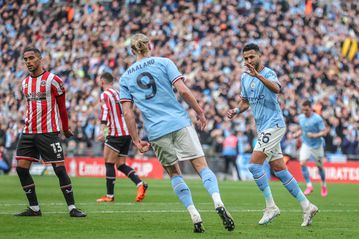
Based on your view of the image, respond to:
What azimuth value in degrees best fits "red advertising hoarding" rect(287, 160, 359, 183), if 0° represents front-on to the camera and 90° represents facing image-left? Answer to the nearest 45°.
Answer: approximately 0°

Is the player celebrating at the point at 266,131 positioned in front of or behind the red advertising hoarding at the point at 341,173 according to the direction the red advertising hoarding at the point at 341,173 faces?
in front

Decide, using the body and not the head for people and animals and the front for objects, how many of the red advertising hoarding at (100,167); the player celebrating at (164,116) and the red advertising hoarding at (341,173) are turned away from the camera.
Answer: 1

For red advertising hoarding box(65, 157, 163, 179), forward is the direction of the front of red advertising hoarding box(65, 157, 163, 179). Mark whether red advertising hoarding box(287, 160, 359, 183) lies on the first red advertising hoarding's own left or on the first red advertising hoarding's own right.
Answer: on the first red advertising hoarding's own left

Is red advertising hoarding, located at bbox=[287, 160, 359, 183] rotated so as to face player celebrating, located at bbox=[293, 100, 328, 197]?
yes

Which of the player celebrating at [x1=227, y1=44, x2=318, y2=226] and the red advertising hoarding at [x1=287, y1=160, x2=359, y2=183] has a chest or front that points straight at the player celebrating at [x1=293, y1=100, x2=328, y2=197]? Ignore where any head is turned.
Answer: the red advertising hoarding

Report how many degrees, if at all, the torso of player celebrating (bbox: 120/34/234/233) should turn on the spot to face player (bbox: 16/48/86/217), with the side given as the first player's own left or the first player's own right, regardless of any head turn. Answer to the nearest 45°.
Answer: approximately 45° to the first player's own left

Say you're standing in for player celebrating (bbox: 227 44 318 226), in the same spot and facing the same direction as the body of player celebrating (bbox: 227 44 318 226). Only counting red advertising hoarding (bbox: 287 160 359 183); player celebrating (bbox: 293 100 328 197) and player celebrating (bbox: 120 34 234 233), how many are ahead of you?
1

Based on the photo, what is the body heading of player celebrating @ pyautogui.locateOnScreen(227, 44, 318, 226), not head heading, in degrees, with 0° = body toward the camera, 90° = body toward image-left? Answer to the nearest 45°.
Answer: approximately 45°

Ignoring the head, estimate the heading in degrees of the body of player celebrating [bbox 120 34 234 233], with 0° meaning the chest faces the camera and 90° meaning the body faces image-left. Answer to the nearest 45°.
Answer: approximately 180°

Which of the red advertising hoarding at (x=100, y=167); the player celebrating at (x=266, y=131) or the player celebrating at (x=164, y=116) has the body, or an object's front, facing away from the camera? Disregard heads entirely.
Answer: the player celebrating at (x=164, y=116)

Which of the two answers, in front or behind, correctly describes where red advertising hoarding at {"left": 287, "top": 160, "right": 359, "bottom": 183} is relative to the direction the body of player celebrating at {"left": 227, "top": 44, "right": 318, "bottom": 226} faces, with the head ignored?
behind

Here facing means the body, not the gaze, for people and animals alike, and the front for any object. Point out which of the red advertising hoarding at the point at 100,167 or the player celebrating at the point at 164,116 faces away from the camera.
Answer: the player celebrating
